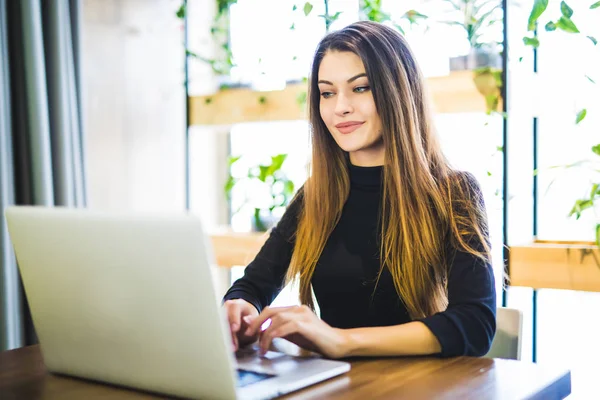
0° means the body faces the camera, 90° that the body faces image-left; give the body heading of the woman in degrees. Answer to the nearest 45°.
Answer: approximately 45°

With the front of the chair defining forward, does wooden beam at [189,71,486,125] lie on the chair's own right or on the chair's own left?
on the chair's own right

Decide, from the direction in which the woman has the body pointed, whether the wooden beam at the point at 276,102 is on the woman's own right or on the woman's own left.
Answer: on the woman's own right

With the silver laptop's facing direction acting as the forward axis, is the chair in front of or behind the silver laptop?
in front

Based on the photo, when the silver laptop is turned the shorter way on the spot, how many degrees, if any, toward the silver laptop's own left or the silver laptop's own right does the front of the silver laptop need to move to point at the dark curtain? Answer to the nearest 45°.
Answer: approximately 45° to the silver laptop's own left

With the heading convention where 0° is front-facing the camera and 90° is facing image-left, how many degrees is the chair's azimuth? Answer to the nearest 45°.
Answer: approximately 45°

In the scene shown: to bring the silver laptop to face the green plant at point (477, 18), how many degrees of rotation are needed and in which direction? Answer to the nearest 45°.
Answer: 0° — it already faces it

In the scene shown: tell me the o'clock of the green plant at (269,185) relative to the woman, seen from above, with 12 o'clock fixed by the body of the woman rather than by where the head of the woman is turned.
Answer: The green plant is roughly at 4 o'clock from the woman.

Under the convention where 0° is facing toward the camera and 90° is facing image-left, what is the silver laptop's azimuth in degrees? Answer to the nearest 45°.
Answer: approximately 225°

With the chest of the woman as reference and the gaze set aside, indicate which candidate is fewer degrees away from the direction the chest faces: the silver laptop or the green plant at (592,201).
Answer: the silver laptop

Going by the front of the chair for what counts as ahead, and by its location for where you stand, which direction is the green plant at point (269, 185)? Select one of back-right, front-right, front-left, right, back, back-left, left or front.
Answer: right

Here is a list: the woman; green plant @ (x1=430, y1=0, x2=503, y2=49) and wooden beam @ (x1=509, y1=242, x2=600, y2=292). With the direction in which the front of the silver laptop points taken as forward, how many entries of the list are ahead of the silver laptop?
3

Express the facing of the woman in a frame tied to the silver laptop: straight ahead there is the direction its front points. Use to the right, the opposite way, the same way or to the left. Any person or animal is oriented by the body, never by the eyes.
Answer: the opposite way

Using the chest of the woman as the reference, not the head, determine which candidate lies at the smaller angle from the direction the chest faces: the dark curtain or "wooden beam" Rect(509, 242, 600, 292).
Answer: the dark curtain

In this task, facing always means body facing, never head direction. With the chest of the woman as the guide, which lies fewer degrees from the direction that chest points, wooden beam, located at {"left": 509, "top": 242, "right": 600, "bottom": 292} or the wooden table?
the wooden table

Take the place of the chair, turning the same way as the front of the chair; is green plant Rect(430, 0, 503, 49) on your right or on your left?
on your right

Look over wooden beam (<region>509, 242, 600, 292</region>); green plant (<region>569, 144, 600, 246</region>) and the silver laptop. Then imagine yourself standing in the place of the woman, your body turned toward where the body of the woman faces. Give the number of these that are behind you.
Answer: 2
